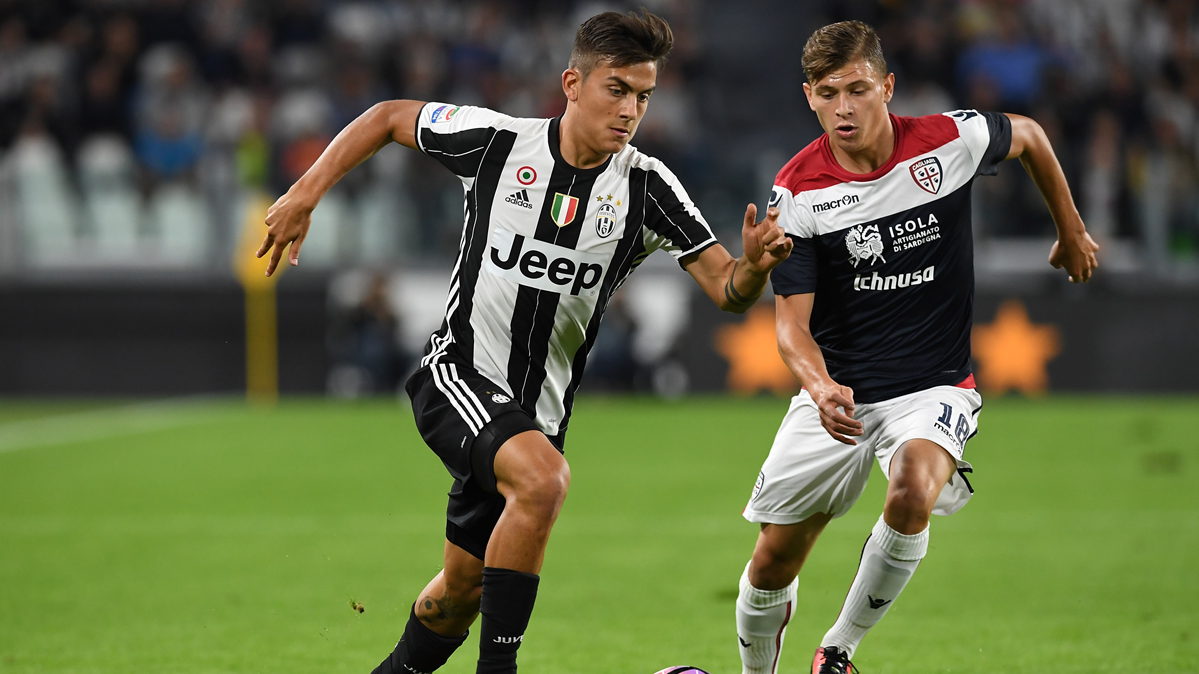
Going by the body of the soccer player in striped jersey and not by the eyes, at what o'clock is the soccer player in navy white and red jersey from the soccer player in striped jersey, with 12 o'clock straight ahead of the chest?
The soccer player in navy white and red jersey is roughly at 10 o'clock from the soccer player in striped jersey.

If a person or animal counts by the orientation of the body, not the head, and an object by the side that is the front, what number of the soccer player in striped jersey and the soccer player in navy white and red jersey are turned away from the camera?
0

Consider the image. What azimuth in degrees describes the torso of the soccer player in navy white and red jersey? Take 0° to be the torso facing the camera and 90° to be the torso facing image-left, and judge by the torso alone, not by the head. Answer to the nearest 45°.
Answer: approximately 0°

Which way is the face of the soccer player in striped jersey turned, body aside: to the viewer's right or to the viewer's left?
to the viewer's right

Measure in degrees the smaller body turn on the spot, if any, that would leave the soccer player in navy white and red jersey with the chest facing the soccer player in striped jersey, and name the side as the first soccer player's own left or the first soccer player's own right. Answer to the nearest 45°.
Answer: approximately 45° to the first soccer player's own right

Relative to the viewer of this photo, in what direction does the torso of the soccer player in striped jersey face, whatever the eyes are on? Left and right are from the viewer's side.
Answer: facing the viewer and to the right of the viewer
